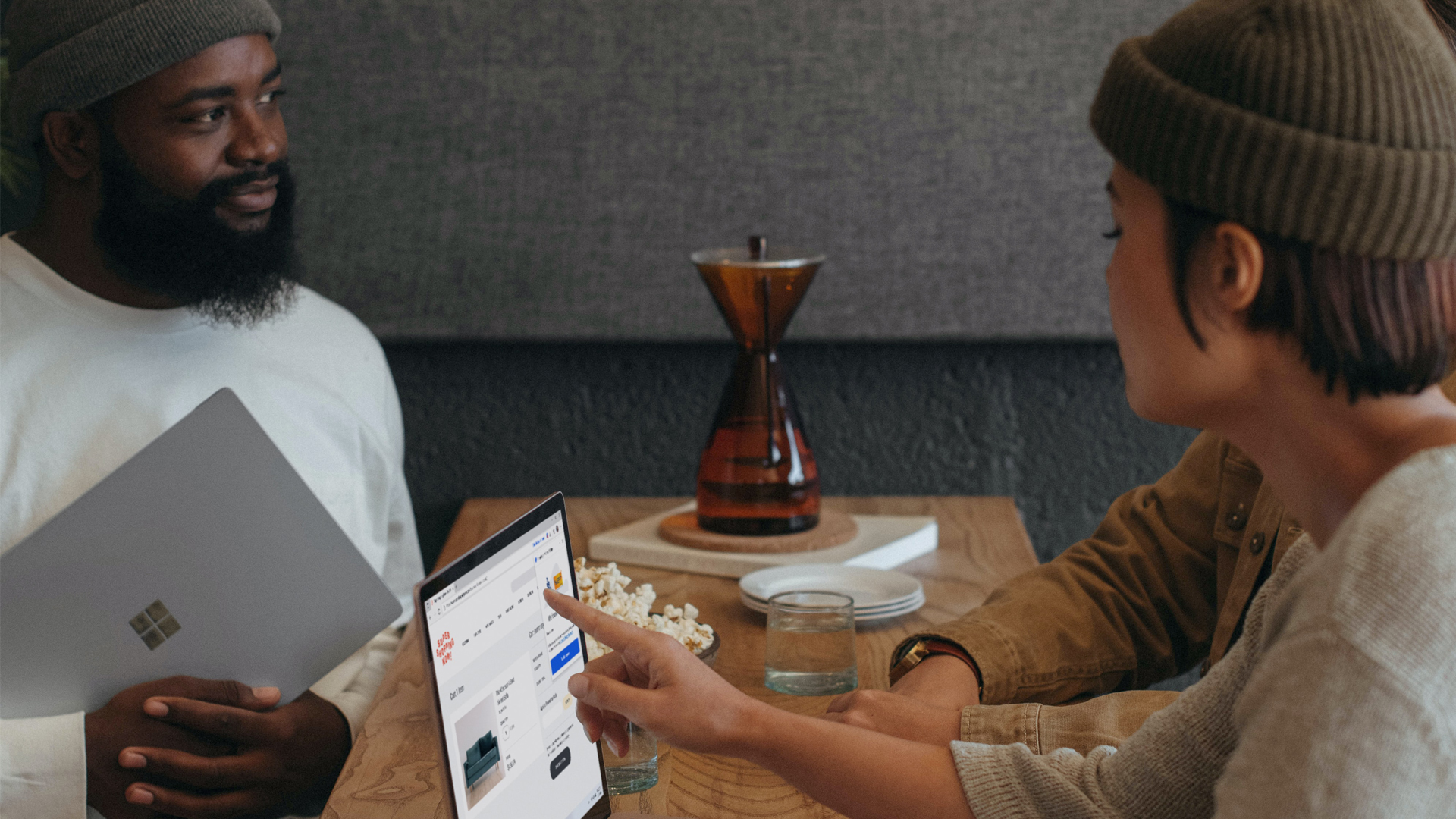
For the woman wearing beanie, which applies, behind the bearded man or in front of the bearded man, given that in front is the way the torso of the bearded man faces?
in front

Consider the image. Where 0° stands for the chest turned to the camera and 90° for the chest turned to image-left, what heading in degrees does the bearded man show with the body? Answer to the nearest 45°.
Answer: approximately 315°

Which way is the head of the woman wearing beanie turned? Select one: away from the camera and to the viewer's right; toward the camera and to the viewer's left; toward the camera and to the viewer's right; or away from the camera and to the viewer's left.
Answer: away from the camera and to the viewer's left

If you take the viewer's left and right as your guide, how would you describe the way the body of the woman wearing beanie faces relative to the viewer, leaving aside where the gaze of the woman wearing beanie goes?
facing away from the viewer and to the left of the viewer

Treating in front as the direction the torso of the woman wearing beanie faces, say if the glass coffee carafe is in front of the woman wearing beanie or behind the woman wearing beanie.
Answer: in front
